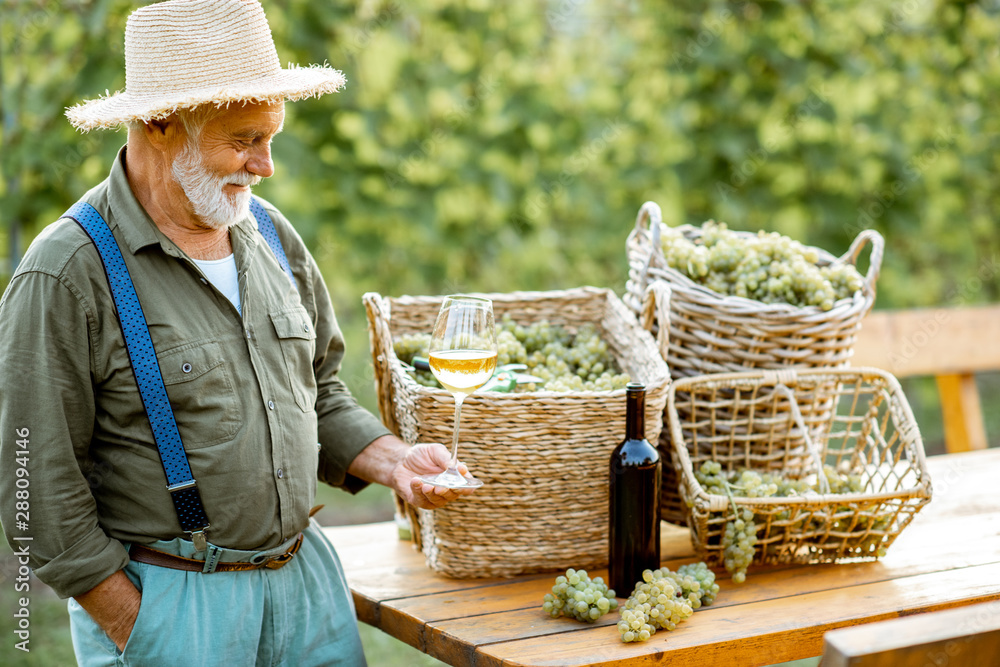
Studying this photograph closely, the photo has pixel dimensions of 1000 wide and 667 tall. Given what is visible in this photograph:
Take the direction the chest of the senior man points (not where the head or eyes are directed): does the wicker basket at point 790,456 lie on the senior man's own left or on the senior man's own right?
on the senior man's own left

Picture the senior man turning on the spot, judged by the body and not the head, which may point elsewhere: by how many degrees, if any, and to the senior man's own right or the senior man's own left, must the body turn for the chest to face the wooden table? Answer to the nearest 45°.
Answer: approximately 45° to the senior man's own left

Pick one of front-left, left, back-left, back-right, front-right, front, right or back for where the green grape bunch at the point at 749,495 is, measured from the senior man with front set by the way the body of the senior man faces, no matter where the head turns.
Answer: front-left

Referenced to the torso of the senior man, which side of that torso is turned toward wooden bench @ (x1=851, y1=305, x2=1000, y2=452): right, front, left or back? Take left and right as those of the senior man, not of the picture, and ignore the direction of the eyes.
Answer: left

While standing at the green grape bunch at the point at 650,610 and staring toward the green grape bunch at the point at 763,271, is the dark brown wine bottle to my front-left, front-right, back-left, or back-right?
front-left

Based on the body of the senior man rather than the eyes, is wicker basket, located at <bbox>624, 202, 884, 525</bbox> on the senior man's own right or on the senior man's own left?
on the senior man's own left

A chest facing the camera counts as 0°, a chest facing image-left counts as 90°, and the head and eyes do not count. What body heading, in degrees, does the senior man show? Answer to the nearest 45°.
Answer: approximately 315°

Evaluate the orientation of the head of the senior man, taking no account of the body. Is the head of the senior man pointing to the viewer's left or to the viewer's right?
to the viewer's right

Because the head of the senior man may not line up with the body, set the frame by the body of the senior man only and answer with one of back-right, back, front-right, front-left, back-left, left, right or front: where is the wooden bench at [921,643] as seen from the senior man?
front

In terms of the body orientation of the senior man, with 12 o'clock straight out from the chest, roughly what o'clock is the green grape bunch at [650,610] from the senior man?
The green grape bunch is roughly at 11 o'clock from the senior man.
